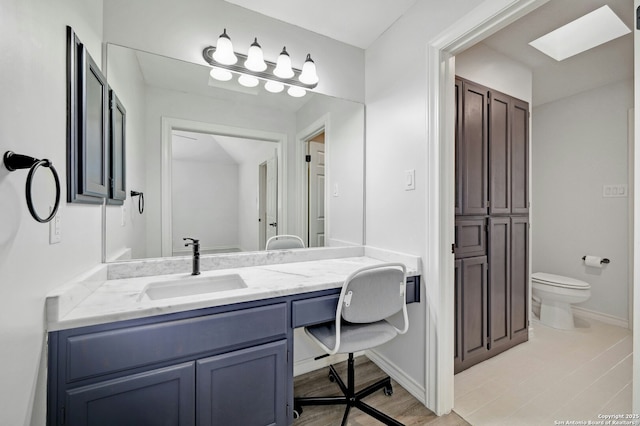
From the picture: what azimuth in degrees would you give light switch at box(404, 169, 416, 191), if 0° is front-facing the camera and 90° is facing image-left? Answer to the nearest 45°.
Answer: approximately 45°

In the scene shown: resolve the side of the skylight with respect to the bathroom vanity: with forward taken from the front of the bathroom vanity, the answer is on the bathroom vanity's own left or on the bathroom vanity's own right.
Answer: on the bathroom vanity's own left

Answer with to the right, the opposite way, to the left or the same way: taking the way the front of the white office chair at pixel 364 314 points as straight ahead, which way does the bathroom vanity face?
the opposite way

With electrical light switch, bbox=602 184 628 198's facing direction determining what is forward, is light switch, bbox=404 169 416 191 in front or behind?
in front

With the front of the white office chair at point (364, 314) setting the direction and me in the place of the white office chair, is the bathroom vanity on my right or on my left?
on my left

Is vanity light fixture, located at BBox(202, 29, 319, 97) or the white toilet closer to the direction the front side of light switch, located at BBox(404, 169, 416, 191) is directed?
the vanity light fixture

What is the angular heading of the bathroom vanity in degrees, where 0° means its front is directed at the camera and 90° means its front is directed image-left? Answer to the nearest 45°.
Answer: approximately 315°

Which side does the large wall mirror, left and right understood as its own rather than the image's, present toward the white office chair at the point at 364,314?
front

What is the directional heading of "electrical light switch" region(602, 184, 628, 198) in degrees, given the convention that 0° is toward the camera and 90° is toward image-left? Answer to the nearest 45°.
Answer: approximately 0°

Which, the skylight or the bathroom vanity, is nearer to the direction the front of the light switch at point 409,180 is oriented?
the bathroom vanity

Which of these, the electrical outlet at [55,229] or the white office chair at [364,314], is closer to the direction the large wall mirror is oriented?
the white office chair

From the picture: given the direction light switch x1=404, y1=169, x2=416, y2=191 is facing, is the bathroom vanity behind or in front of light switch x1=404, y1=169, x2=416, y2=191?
in front

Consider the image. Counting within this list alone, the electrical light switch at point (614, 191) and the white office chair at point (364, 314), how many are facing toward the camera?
1
